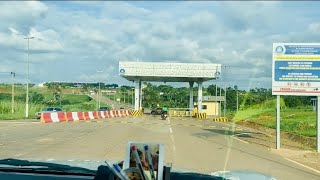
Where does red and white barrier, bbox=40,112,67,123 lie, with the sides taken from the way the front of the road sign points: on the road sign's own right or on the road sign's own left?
on the road sign's own right

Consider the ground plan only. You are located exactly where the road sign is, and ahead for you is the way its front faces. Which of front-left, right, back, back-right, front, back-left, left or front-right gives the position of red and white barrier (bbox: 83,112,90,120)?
back-right

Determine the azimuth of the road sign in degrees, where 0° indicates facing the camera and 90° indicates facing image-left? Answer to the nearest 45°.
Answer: approximately 0°

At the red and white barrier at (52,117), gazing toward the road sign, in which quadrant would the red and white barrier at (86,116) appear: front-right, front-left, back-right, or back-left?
back-left
